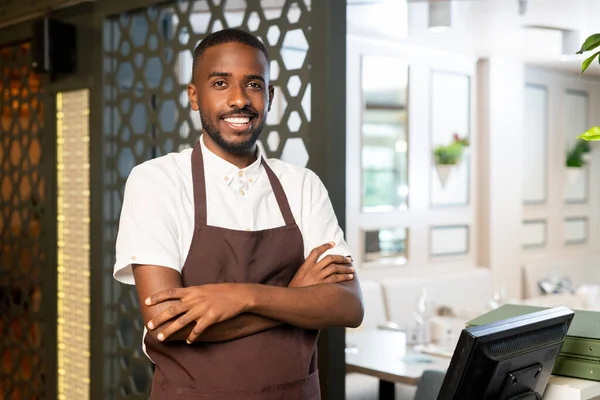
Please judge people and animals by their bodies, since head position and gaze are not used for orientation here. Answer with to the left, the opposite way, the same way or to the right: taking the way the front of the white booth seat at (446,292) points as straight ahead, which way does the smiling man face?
the same way

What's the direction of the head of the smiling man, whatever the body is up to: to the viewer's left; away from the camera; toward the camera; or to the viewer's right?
toward the camera

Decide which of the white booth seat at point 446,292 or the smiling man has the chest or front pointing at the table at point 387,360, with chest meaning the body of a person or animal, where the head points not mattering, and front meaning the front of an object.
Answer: the white booth seat

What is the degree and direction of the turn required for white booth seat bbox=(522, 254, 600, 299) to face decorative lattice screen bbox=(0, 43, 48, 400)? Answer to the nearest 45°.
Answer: approximately 45° to its right

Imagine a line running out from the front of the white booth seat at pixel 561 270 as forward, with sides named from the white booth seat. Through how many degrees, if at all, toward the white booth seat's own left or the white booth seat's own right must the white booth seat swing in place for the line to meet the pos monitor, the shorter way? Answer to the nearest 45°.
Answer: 0° — it already faces it

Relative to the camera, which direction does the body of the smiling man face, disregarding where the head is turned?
toward the camera

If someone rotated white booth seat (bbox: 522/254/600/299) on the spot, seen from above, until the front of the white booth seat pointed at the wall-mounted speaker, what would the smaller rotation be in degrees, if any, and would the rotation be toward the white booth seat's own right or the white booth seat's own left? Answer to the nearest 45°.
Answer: approximately 45° to the white booth seat's own right

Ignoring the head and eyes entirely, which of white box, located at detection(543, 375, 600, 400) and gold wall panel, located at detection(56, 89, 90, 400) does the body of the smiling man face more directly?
the white box

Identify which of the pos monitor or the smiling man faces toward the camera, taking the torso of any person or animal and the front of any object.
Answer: the smiling man

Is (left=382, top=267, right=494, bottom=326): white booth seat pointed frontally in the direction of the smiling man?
yes

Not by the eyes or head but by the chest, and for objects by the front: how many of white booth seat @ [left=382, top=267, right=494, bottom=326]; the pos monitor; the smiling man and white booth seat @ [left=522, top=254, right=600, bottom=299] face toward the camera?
3

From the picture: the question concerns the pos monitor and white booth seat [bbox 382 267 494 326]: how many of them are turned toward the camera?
1

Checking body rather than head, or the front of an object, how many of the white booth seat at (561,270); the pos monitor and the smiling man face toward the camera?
2

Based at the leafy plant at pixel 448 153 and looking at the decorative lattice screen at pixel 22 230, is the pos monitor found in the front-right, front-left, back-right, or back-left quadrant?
front-left
